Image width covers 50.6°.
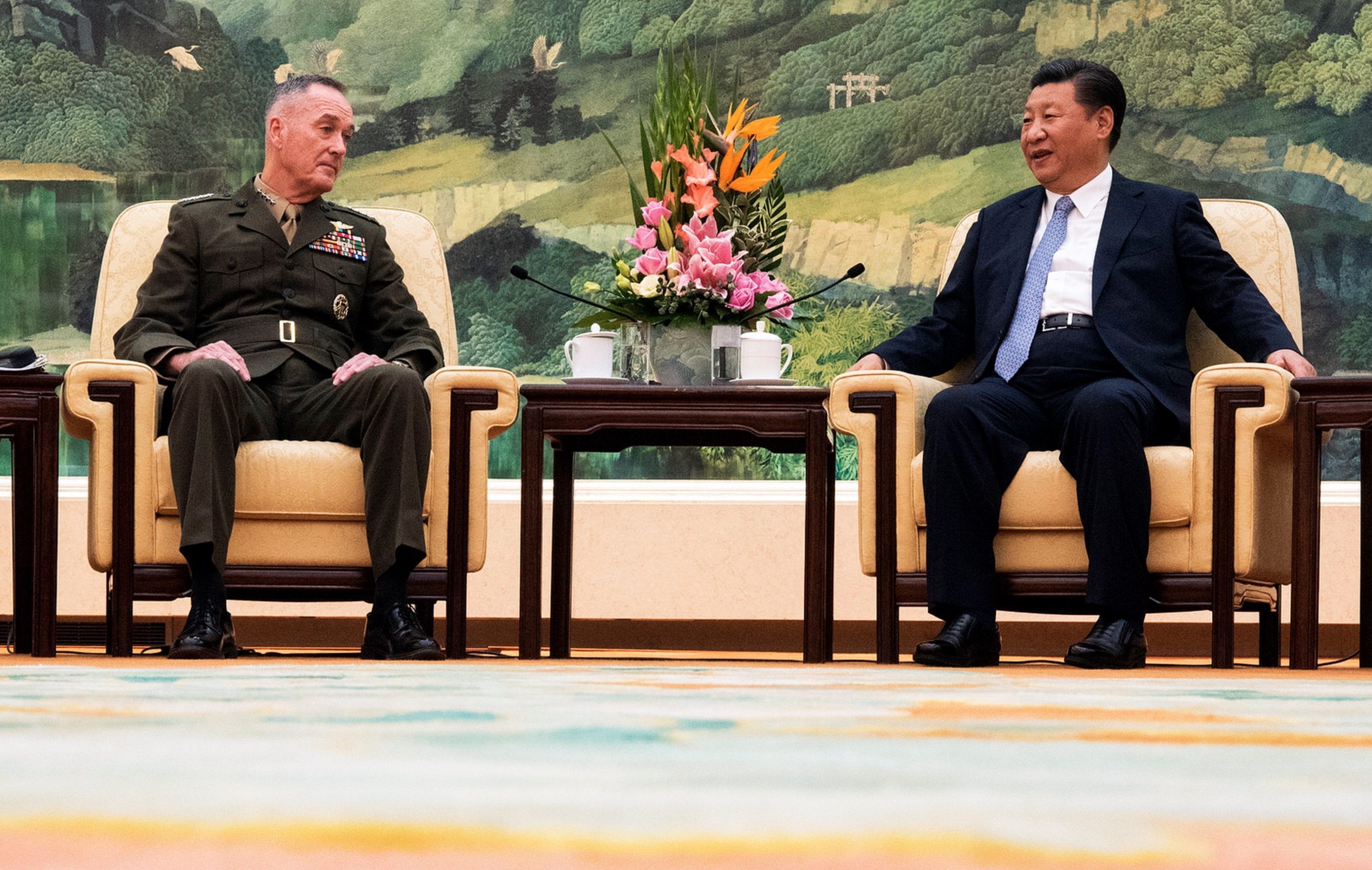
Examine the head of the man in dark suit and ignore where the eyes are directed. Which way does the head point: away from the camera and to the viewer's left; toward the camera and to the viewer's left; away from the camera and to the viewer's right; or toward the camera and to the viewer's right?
toward the camera and to the viewer's left

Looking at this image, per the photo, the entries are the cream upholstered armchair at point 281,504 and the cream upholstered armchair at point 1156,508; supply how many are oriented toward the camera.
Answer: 2

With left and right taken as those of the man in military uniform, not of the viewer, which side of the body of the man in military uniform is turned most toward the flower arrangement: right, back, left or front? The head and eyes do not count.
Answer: left

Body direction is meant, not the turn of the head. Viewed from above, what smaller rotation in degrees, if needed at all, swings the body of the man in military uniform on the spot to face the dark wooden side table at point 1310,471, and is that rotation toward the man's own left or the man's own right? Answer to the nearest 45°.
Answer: approximately 45° to the man's own left

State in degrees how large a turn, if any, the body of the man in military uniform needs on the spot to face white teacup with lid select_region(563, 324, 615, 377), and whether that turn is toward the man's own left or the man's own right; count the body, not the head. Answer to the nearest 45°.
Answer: approximately 90° to the man's own left

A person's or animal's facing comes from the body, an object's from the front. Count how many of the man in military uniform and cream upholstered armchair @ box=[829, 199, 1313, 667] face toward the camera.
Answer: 2

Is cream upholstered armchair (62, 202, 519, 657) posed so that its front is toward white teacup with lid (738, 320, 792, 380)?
no

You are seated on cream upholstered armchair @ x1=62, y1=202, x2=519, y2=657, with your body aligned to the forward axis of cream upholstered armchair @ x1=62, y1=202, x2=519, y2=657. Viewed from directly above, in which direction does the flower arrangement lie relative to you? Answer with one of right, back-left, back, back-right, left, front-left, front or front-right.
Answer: left

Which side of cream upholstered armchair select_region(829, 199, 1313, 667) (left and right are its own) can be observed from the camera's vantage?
front

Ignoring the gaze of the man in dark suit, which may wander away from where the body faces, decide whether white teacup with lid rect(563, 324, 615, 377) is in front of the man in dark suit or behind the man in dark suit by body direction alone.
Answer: in front

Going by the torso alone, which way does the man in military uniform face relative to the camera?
toward the camera

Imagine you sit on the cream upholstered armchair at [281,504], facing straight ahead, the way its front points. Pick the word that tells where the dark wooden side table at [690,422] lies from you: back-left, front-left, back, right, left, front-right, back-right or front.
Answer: left

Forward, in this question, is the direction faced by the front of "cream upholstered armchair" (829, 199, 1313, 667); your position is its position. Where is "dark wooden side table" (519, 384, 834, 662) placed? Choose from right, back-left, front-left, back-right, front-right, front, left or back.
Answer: right

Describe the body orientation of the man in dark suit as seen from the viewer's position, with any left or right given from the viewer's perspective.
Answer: facing the viewer and to the left of the viewer

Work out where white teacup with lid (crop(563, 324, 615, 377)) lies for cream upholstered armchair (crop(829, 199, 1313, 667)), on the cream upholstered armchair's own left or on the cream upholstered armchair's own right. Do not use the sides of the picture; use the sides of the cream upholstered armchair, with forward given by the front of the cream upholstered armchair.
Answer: on the cream upholstered armchair's own right

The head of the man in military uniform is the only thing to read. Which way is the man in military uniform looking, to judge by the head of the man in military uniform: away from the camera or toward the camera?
toward the camera

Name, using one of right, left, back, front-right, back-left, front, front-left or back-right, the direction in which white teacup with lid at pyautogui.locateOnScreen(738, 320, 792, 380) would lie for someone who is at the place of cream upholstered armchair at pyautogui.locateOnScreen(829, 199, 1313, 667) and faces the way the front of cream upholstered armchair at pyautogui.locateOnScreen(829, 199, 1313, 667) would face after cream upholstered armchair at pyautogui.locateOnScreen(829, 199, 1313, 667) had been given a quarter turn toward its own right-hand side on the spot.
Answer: front

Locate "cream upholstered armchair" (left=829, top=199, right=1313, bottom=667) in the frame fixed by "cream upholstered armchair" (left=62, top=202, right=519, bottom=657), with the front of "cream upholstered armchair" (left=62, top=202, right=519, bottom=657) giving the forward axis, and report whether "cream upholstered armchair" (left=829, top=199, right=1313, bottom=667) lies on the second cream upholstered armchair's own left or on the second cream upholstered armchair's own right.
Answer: on the second cream upholstered armchair's own left

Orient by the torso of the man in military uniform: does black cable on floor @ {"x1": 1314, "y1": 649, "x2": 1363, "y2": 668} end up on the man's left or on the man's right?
on the man's left

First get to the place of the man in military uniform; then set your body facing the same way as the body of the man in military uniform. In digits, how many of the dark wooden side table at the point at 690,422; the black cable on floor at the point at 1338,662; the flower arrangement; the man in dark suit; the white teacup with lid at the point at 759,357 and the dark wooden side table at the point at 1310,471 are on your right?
0
